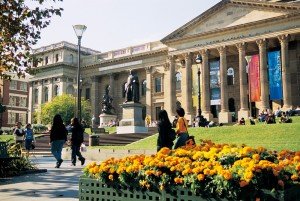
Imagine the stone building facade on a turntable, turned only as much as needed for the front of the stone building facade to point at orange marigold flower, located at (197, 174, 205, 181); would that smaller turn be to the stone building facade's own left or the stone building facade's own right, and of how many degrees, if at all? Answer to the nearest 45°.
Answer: approximately 45° to the stone building facade's own left

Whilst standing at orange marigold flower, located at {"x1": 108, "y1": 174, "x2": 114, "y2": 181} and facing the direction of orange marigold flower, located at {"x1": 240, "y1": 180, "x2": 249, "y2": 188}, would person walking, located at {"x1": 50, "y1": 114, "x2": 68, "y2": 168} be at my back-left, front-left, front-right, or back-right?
back-left

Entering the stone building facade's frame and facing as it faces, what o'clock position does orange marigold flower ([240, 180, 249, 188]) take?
The orange marigold flower is roughly at 11 o'clock from the stone building facade.

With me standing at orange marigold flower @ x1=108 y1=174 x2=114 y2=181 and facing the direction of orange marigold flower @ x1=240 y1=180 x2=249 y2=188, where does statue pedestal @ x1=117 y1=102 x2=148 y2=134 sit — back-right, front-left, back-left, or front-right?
back-left

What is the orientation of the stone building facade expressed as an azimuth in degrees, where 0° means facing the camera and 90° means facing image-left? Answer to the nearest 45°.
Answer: approximately 45°

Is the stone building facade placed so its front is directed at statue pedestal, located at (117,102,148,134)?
yes

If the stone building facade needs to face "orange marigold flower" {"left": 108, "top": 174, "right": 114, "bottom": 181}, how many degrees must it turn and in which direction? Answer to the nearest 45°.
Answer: approximately 45° to its left
